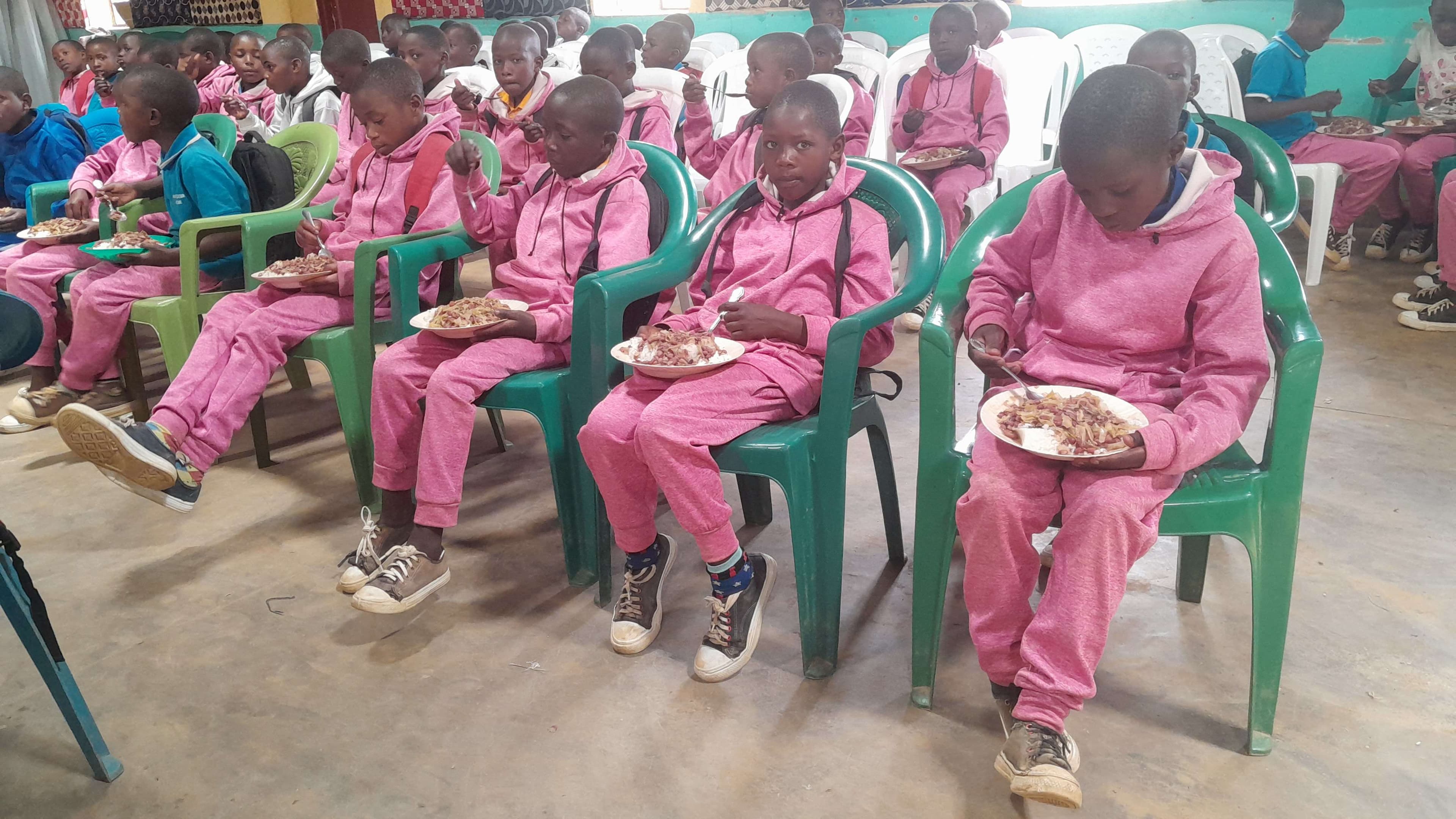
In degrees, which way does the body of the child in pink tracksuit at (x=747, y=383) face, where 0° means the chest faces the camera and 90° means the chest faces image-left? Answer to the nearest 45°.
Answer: approximately 45°

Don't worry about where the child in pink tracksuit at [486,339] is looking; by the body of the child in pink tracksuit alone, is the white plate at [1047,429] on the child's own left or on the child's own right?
on the child's own left

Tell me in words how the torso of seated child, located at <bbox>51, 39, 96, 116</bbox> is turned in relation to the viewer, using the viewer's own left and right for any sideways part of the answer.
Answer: facing the viewer and to the left of the viewer

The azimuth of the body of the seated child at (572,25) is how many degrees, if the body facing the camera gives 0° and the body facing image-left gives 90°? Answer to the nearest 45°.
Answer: approximately 45°

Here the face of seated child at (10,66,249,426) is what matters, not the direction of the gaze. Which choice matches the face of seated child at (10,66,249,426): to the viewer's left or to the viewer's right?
to the viewer's left

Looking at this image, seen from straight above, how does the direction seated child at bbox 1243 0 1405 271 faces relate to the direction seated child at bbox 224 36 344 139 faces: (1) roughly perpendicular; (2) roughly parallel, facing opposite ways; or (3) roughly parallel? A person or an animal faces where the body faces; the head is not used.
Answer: roughly perpendicular

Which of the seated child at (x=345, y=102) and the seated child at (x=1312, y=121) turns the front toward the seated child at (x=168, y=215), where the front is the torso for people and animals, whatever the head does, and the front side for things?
the seated child at (x=345, y=102)
